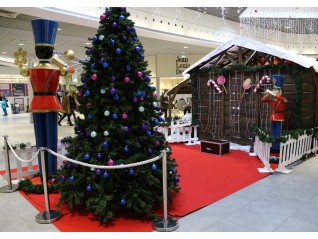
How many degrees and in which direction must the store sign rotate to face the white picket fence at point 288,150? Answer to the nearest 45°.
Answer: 0° — it already faces it

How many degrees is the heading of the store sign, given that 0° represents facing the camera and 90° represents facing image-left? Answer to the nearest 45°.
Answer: approximately 0°

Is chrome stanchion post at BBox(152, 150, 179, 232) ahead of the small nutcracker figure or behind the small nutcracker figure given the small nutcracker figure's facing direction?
ahead

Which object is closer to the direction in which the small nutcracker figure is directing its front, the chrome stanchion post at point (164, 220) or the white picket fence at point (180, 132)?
the chrome stanchion post

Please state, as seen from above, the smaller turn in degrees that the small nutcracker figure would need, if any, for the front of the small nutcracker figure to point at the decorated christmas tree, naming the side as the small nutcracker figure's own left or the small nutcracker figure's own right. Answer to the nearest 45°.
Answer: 0° — it already faces it

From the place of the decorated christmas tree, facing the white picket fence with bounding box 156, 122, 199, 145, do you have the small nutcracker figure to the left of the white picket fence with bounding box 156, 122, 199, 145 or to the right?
right

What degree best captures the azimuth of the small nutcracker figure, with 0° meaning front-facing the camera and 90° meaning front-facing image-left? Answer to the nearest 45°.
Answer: approximately 45°

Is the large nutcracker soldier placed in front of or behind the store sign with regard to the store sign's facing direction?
in front

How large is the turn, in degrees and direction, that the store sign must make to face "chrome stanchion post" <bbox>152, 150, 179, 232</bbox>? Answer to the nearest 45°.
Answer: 0° — it already faces it

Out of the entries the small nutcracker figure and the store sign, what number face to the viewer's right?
0
